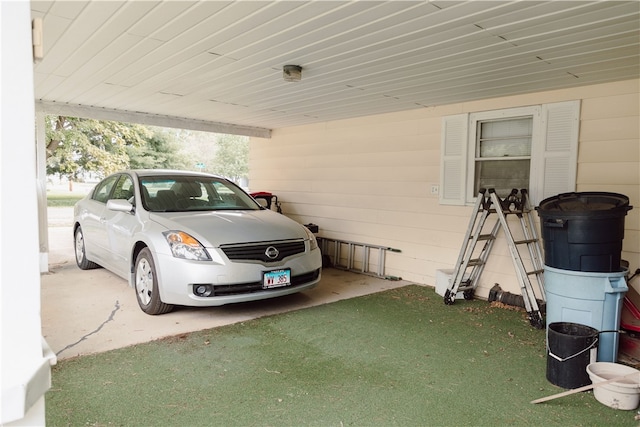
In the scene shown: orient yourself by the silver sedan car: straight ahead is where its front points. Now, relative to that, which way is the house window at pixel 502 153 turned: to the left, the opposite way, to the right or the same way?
to the right

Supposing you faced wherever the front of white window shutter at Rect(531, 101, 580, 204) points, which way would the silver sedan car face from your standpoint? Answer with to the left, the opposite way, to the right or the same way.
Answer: to the left

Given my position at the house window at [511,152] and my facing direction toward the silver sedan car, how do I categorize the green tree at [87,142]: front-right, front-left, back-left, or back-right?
front-right

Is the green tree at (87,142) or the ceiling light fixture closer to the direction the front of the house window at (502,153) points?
the ceiling light fixture

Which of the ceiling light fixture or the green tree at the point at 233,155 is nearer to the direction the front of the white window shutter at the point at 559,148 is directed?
the ceiling light fixture

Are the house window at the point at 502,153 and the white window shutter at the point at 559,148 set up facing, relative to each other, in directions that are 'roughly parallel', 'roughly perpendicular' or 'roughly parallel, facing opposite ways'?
roughly parallel

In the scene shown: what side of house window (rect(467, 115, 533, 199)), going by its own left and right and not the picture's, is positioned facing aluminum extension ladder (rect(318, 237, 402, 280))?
right

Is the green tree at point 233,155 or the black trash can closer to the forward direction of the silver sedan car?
the black trash can

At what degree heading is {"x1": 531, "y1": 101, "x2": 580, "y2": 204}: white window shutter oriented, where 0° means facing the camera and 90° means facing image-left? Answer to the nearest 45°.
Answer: approximately 0°

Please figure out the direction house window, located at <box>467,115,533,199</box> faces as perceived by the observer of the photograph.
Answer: facing the viewer

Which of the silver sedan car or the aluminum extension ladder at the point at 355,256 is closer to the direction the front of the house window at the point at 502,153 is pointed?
the silver sedan car

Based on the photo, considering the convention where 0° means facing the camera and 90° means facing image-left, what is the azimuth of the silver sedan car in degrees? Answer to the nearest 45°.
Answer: approximately 315°

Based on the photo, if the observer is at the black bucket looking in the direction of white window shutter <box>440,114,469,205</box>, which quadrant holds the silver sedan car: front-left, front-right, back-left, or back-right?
front-left

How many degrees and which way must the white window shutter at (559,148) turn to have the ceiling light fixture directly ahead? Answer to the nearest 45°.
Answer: approximately 45° to its right

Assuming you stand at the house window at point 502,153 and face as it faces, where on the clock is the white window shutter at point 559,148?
The white window shutter is roughly at 10 o'clock from the house window.

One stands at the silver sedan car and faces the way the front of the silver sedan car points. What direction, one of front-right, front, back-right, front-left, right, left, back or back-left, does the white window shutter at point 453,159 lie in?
front-left
